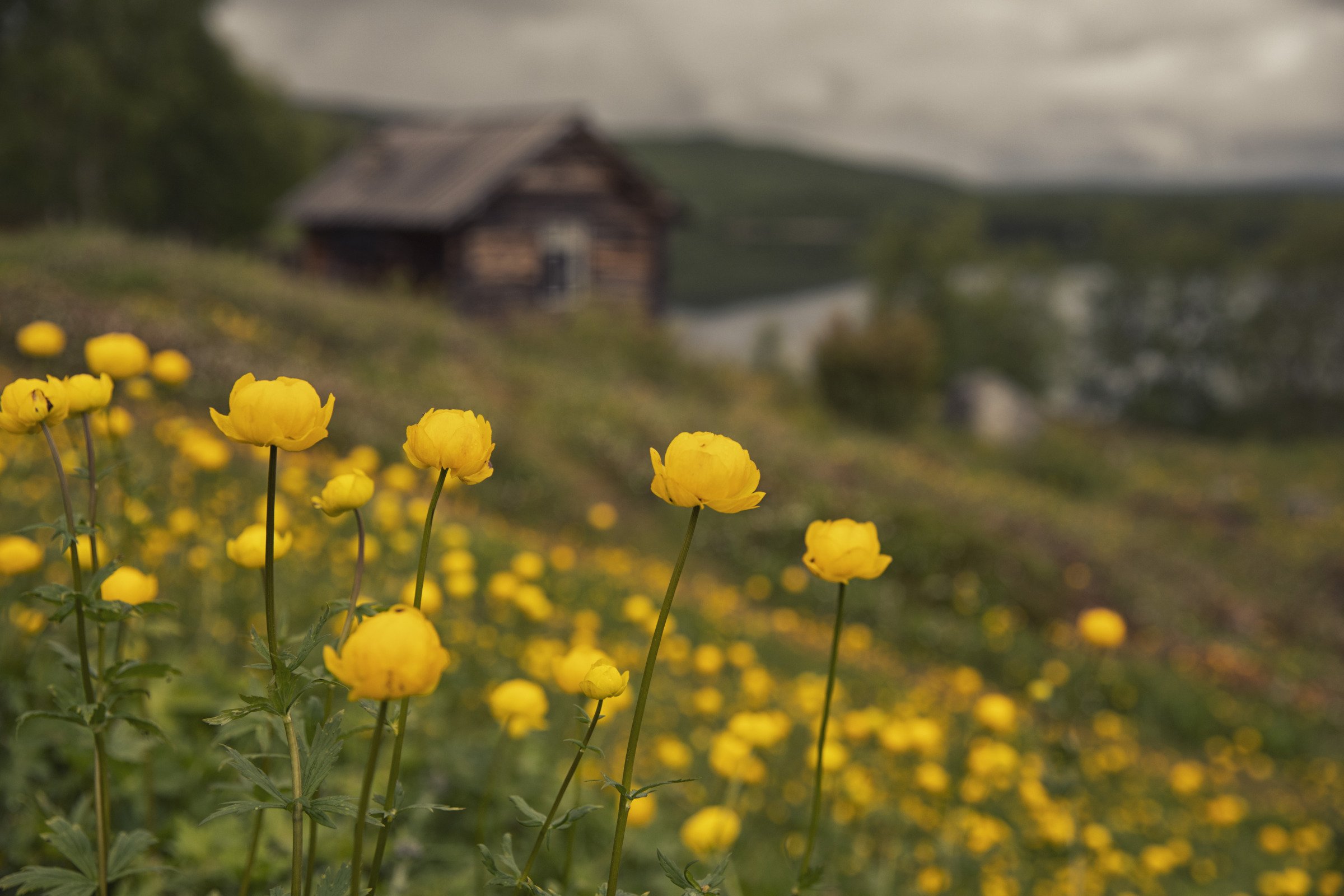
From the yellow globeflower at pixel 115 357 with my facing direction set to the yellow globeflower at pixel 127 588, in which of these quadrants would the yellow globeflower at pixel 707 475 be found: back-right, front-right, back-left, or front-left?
front-left

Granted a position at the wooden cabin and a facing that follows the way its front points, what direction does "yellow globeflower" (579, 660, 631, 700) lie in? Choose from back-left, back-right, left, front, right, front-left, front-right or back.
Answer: front-right

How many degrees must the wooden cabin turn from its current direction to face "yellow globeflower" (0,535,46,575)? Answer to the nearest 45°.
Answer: approximately 45° to its right

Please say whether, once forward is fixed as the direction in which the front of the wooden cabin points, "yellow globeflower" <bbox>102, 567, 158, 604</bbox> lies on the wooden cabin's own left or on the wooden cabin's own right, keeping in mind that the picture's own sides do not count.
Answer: on the wooden cabin's own right

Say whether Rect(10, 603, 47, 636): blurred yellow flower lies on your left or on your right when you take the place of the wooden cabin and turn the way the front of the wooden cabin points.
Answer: on your right

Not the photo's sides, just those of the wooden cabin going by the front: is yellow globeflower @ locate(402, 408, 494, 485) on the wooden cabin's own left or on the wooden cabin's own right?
on the wooden cabin's own right

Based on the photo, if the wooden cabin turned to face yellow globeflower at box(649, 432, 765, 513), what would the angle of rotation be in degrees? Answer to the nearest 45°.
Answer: approximately 45° to its right

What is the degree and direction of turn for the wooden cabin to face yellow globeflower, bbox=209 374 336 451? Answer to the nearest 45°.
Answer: approximately 45° to its right

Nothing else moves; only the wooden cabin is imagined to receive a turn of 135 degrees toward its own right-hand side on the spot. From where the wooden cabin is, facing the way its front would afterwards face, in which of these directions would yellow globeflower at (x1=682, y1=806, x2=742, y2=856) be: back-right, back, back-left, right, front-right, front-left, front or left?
left

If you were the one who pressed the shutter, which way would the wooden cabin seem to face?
facing the viewer and to the right of the viewer

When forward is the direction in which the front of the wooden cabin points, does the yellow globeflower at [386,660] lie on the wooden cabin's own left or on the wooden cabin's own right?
on the wooden cabin's own right

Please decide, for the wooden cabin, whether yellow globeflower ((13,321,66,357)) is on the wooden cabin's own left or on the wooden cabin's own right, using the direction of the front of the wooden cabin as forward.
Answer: on the wooden cabin's own right
